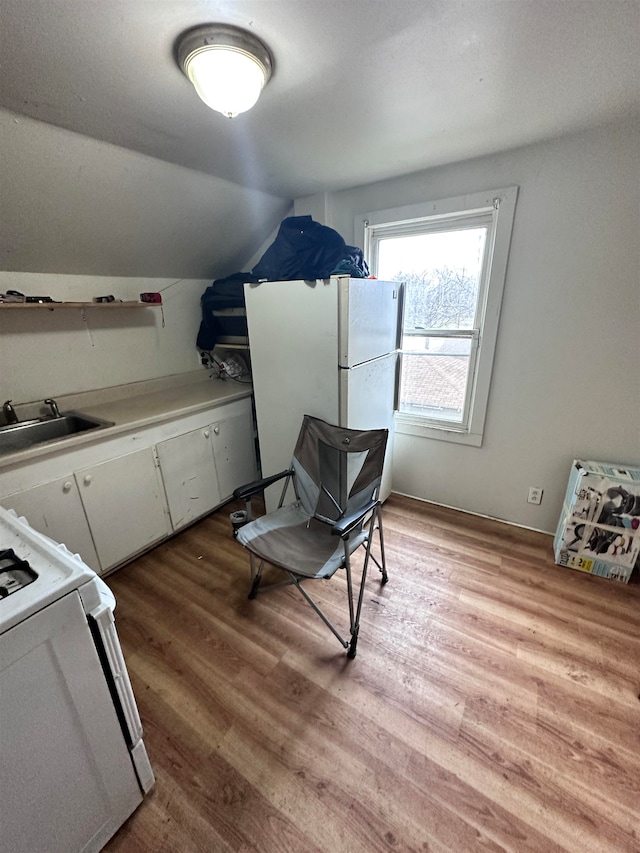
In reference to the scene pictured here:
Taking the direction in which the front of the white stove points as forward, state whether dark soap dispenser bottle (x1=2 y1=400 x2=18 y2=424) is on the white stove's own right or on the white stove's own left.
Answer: on the white stove's own left

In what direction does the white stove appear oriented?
to the viewer's right

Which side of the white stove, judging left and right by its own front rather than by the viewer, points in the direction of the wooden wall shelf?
left

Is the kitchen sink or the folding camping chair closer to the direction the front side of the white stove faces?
the folding camping chair

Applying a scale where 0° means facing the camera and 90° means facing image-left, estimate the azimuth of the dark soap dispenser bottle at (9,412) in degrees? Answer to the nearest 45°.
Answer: approximately 315°

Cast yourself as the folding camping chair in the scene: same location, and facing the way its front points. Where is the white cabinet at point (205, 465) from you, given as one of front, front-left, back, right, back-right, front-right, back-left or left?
right

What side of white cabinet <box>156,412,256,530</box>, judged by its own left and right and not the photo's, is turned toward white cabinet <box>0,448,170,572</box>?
right

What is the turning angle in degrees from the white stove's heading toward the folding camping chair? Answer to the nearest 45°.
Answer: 0° — it already faces it

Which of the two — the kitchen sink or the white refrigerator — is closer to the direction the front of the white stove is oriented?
the white refrigerator

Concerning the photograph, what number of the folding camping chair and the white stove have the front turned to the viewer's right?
1

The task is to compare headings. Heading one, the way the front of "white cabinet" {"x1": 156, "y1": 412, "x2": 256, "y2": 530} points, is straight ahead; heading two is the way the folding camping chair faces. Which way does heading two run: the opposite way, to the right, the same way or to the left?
to the right
